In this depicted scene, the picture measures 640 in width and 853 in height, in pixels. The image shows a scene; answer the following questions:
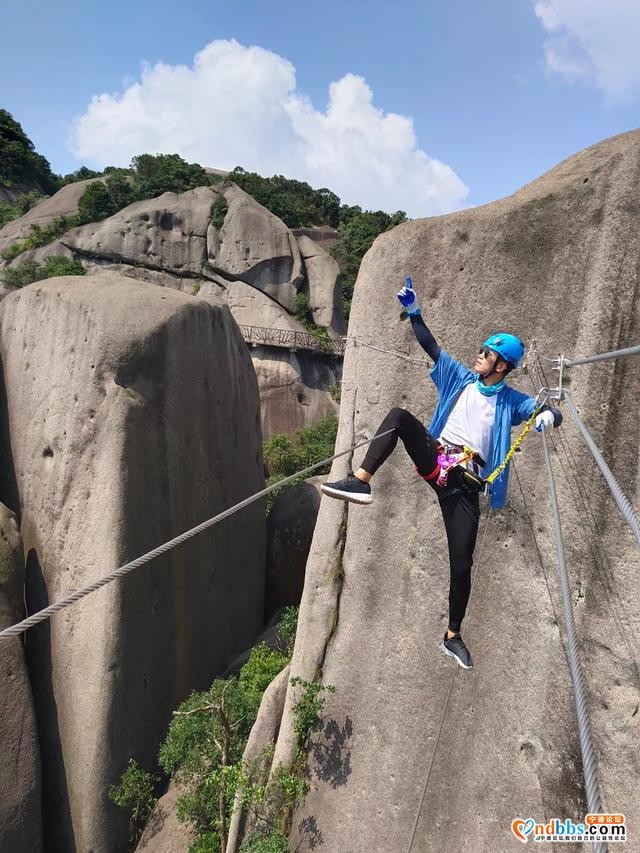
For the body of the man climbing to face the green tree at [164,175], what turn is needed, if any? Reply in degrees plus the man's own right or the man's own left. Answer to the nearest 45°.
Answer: approximately 90° to the man's own right

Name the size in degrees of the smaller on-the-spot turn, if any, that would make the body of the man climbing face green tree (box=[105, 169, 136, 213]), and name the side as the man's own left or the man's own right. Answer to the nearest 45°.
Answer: approximately 90° to the man's own right

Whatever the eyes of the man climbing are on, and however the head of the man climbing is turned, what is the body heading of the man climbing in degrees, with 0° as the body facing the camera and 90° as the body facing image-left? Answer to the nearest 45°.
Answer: approximately 45°

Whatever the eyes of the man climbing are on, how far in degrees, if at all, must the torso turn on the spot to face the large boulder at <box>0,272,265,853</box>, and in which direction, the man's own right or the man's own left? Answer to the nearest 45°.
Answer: approximately 90° to the man's own right

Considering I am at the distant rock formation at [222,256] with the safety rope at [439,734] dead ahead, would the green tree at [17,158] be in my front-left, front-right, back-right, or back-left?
back-right

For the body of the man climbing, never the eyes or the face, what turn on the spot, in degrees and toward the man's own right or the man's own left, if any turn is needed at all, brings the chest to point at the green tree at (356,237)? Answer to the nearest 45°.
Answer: approximately 135° to the man's own right

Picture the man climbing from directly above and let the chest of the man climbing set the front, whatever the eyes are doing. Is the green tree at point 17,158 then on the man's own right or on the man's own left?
on the man's own right

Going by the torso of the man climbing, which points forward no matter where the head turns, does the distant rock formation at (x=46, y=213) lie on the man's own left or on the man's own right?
on the man's own right
